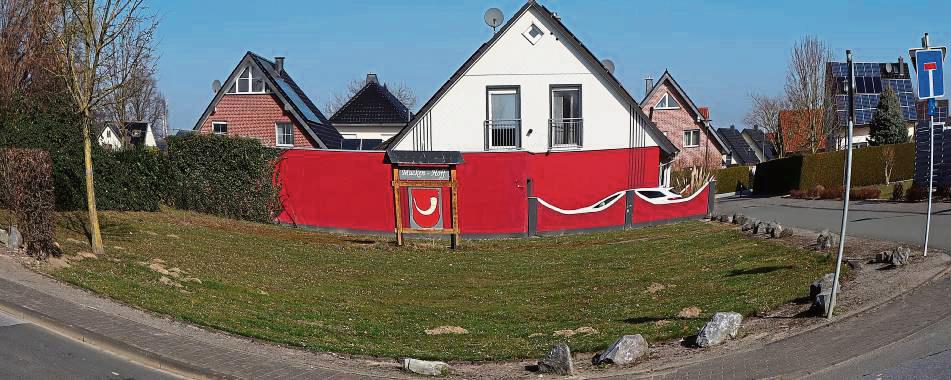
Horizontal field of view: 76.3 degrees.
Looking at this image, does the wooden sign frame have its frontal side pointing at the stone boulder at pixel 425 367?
yes

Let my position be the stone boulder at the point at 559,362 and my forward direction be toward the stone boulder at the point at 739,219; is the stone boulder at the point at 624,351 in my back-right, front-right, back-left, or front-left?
front-right

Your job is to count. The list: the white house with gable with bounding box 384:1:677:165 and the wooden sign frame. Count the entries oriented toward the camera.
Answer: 2

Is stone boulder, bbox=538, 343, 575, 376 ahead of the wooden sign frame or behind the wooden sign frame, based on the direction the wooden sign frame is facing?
ahead

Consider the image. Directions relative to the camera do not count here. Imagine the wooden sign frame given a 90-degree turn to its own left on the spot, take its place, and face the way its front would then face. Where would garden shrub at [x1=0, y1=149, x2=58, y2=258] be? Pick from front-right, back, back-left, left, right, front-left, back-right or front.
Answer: back-right

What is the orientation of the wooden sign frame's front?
toward the camera

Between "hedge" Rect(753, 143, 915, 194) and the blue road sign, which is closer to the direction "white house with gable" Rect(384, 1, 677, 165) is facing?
the blue road sign

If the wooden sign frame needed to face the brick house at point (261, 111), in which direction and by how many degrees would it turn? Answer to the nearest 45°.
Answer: approximately 135° to its right

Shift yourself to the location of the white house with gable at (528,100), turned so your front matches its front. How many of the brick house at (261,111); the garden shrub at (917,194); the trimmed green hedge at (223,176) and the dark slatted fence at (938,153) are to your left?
2

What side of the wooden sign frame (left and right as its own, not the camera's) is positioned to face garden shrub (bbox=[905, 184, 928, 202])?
left

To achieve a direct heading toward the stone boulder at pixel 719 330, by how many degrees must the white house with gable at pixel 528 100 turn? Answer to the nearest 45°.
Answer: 0° — it already faces it

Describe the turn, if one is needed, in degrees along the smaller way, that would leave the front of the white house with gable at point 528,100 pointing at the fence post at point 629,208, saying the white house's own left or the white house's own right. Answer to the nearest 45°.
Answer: approximately 45° to the white house's own left

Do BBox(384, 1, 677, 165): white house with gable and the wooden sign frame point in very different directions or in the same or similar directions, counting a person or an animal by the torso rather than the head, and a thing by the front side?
same or similar directions

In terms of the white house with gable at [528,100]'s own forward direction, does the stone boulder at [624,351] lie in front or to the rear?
in front

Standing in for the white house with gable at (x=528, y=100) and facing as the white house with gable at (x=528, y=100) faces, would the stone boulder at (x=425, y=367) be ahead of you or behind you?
ahead

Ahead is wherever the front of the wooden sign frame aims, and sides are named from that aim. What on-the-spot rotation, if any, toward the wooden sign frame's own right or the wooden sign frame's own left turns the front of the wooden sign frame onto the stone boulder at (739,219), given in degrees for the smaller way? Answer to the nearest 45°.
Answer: approximately 90° to the wooden sign frame's own left

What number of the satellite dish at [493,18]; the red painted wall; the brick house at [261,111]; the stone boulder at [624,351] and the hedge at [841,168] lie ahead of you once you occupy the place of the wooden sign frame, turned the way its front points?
1
